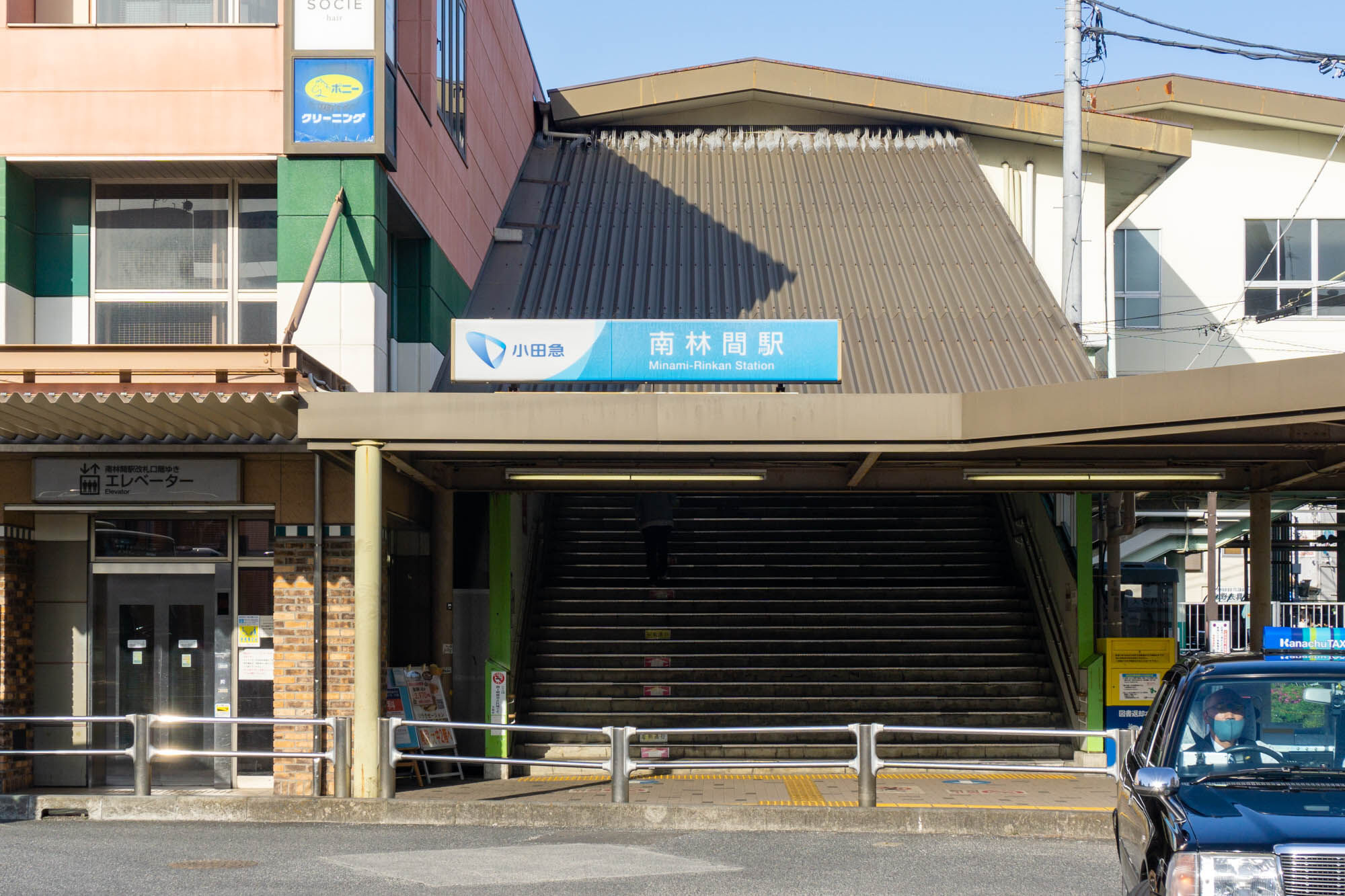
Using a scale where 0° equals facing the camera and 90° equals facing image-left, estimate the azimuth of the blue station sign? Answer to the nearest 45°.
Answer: approximately 0°

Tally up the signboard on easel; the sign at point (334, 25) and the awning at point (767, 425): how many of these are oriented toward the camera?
3

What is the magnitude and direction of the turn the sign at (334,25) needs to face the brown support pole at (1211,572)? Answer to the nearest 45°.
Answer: approximately 135° to its left

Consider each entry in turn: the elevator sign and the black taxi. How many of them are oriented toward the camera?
2

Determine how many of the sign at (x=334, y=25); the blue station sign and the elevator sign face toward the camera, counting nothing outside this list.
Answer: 3
